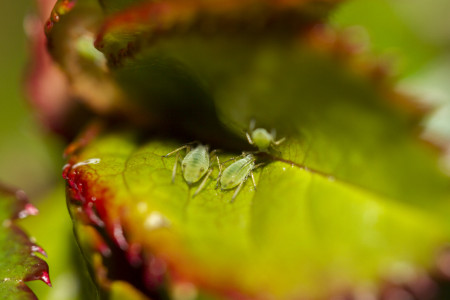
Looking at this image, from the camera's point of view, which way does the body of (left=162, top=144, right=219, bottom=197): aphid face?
away from the camera

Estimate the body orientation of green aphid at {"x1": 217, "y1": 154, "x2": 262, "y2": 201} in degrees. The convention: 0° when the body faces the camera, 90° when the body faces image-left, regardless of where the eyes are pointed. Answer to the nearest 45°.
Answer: approximately 225°

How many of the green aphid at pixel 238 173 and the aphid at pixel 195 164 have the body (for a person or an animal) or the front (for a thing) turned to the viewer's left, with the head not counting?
0
